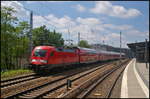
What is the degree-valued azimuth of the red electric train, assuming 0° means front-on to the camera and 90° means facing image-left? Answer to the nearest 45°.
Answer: approximately 45°

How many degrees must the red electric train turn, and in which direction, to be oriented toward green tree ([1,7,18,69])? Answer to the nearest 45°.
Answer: approximately 90° to its right
